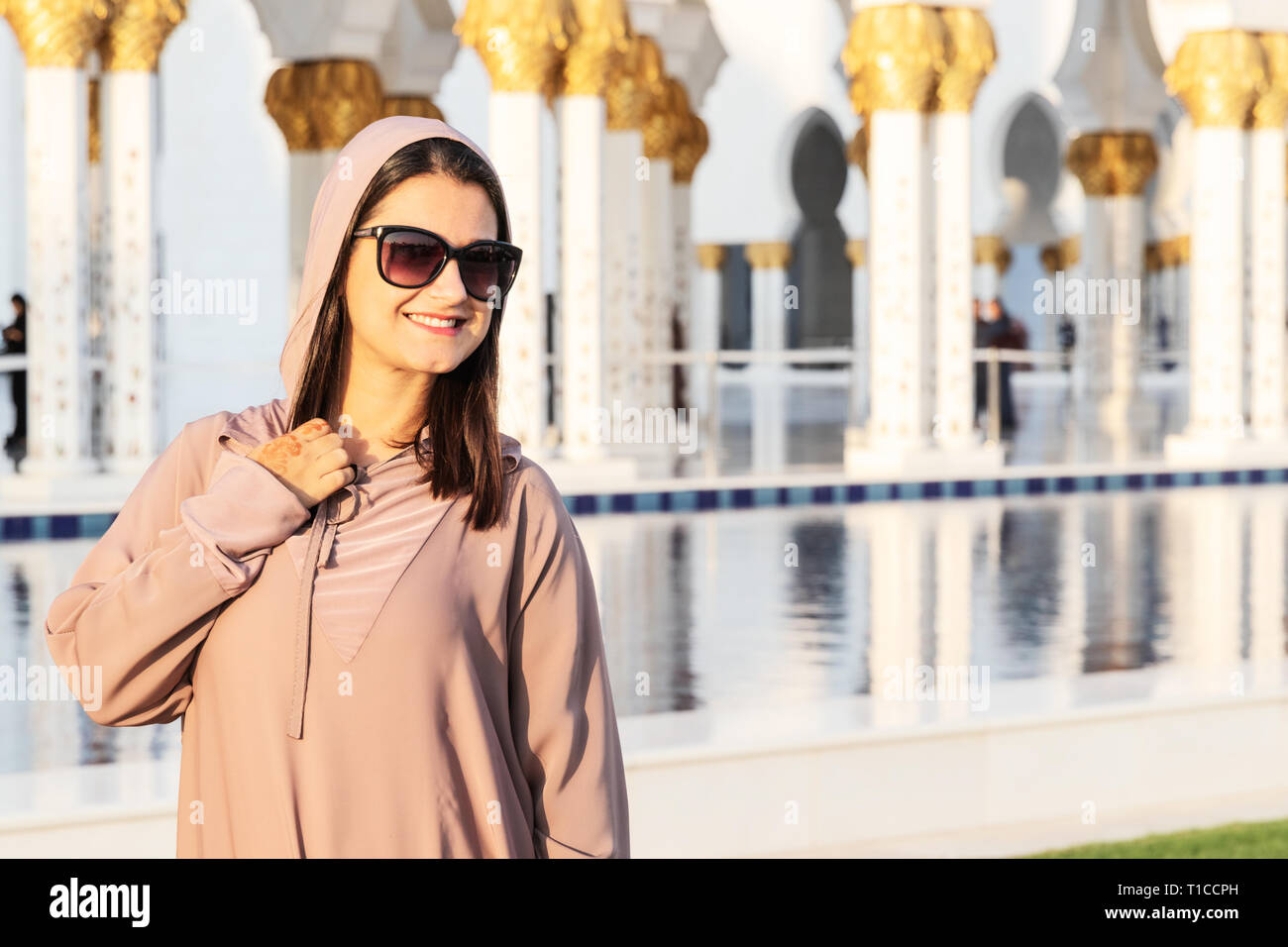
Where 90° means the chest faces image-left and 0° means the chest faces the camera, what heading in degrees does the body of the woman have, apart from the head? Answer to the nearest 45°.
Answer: approximately 0°

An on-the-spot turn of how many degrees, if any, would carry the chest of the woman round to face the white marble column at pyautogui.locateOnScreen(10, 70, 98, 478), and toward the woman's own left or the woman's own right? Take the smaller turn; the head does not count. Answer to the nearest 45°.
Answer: approximately 180°

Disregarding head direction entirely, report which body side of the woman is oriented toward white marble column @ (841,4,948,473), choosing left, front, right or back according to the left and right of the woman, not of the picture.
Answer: back

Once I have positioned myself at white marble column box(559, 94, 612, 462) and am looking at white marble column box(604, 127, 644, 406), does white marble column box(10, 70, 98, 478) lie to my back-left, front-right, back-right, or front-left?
back-left

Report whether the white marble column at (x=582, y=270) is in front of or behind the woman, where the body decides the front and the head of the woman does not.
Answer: behind

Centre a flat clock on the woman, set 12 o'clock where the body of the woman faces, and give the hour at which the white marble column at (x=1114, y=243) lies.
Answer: The white marble column is roughly at 7 o'clock from the woman.

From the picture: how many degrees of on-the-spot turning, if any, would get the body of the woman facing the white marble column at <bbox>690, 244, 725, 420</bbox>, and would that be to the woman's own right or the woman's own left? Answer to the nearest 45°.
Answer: approximately 180°

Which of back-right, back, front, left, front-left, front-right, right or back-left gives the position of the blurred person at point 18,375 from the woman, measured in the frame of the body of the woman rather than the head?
back

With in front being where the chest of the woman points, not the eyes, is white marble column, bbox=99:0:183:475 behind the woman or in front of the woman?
behind

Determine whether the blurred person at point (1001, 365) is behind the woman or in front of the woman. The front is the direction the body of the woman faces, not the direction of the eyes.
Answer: behind
